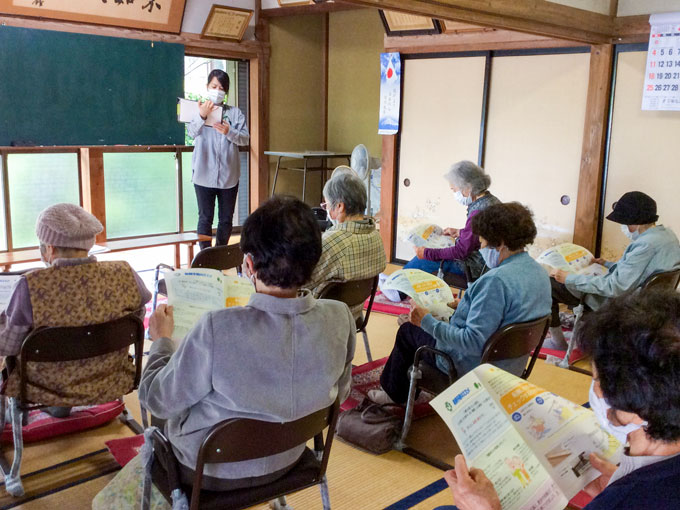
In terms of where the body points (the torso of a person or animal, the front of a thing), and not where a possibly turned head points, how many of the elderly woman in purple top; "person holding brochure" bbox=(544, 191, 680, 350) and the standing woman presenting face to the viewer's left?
2

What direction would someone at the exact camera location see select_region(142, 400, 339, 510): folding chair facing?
facing away from the viewer and to the left of the viewer

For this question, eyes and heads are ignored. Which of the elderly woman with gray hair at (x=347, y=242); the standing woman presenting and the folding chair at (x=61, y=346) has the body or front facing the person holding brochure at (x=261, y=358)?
the standing woman presenting

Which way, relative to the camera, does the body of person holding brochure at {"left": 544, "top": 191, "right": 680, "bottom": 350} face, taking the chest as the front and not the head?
to the viewer's left

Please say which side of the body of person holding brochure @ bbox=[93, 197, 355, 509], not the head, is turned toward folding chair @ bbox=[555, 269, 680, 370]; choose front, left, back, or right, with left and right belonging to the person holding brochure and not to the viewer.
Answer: right

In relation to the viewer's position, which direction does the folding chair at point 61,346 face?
facing away from the viewer and to the left of the viewer

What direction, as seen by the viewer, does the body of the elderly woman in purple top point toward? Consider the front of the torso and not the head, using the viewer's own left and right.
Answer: facing to the left of the viewer

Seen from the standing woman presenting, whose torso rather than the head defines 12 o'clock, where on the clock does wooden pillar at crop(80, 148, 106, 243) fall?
The wooden pillar is roughly at 4 o'clock from the standing woman presenting.

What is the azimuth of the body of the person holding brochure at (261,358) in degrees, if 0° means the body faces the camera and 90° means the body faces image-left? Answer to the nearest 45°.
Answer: approximately 135°

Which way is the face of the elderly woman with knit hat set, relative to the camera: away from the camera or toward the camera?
away from the camera

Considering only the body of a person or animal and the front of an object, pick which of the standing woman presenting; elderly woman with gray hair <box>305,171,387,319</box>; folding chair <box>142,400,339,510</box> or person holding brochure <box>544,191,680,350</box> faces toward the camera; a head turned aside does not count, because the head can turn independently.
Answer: the standing woman presenting

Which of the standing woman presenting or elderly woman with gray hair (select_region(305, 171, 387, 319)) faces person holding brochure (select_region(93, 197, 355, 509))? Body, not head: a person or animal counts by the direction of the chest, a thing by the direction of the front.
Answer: the standing woman presenting

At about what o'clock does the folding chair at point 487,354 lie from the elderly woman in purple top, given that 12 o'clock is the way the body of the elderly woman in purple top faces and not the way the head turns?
The folding chair is roughly at 9 o'clock from the elderly woman in purple top.
